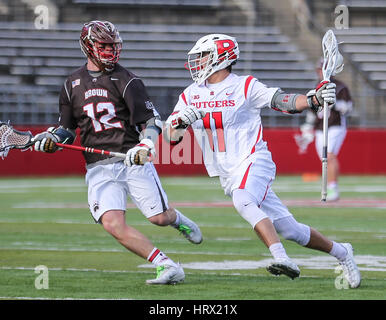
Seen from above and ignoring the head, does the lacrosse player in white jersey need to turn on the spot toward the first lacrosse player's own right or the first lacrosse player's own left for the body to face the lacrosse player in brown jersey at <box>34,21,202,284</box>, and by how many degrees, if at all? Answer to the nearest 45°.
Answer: approximately 45° to the first lacrosse player's own right

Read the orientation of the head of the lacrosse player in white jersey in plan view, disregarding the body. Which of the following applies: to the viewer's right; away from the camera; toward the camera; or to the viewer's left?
to the viewer's left

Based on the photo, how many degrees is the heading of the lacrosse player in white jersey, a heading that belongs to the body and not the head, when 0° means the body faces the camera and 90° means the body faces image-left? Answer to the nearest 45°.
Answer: approximately 45°

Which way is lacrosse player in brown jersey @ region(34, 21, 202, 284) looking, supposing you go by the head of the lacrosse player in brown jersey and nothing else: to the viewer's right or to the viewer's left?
to the viewer's right

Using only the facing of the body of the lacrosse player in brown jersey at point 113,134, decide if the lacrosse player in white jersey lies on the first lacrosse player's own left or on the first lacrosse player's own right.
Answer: on the first lacrosse player's own left

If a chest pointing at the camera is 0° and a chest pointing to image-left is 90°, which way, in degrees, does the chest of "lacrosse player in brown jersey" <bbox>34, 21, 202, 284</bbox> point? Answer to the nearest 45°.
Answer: approximately 0°
